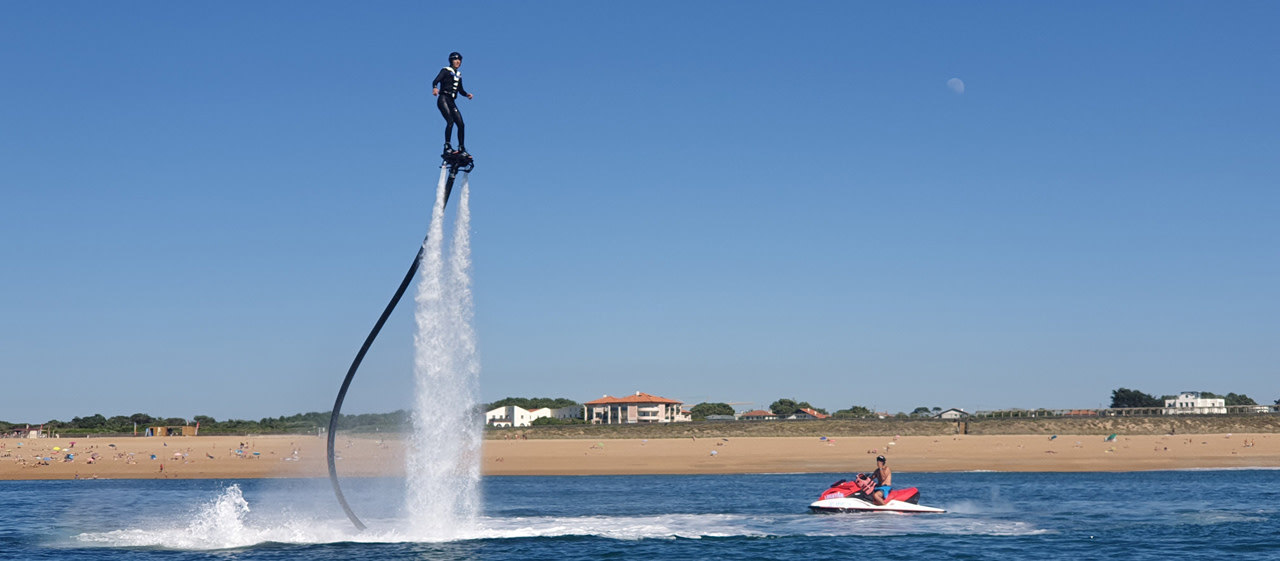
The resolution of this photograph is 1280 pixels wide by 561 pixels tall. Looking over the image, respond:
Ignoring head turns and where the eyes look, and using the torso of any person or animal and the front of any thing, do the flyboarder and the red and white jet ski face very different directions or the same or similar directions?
very different directions

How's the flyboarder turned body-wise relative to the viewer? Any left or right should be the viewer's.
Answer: facing the viewer and to the right of the viewer

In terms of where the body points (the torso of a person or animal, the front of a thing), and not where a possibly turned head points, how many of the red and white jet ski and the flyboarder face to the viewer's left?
1

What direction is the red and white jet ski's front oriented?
to the viewer's left

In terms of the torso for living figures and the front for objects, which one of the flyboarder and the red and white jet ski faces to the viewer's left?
the red and white jet ski

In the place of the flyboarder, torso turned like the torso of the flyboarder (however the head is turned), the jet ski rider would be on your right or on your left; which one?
on your left

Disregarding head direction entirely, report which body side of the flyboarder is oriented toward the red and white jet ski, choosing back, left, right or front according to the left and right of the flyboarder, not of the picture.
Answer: left

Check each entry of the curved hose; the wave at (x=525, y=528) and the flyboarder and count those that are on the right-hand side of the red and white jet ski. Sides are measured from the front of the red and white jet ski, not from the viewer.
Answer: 0

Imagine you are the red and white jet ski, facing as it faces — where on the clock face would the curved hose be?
The curved hose is roughly at 10 o'clock from the red and white jet ski.
